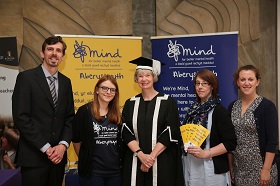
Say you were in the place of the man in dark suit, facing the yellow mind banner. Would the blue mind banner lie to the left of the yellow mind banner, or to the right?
right

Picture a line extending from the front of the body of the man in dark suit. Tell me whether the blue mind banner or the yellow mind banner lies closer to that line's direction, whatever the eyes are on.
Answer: the blue mind banner

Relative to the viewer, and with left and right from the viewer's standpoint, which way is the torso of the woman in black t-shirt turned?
facing the viewer and to the right of the viewer

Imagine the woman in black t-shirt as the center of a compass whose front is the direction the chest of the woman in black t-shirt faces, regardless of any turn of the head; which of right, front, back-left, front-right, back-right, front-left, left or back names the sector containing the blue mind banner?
left

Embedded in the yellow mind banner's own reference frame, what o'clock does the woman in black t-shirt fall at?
The woman in black t-shirt is roughly at 12 o'clock from the yellow mind banner.

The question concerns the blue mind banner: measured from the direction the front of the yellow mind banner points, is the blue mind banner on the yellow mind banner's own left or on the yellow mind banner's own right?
on the yellow mind banner's own left

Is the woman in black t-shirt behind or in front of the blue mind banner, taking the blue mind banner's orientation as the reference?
in front

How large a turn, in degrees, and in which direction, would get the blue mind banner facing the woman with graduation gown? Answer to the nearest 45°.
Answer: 0° — it already faces them

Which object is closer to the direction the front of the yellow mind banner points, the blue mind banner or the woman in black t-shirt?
the woman in black t-shirt

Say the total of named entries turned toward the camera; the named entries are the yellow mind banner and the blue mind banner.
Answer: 2
